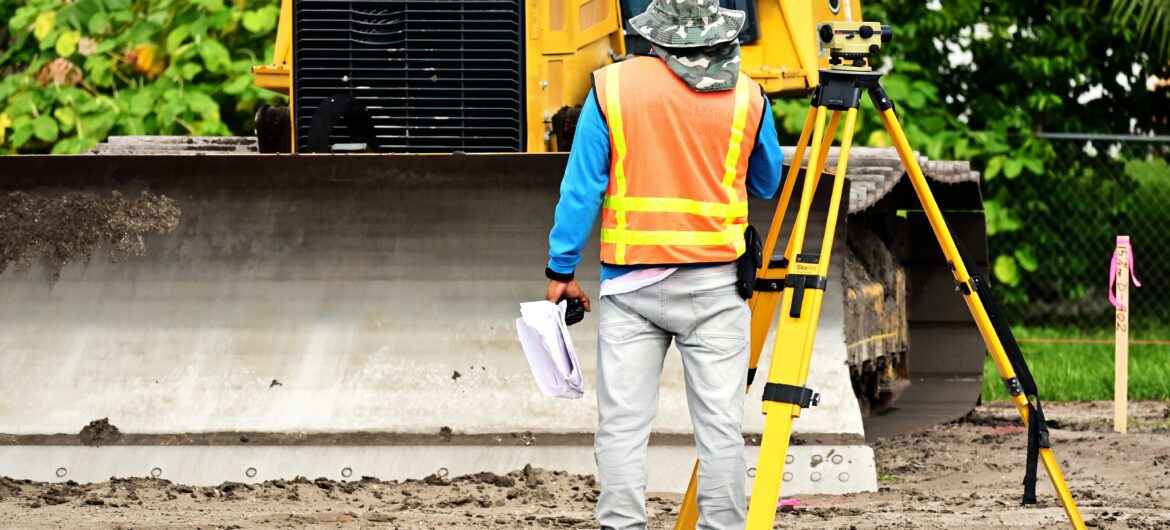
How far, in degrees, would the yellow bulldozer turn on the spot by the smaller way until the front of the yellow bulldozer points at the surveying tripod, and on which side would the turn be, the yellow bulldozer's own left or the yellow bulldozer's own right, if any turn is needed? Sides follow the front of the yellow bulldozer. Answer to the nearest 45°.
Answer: approximately 45° to the yellow bulldozer's own left

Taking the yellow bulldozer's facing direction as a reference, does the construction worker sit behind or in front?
in front

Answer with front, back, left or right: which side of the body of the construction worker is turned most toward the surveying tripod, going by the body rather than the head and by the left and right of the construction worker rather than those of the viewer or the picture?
right

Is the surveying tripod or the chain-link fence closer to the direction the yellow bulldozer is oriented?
the surveying tripod

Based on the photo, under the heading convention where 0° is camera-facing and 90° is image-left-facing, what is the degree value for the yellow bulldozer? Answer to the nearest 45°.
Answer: approximately 0°

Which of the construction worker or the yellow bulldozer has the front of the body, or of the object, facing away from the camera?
the construction worker

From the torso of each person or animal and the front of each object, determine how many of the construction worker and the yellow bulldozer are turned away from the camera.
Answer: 1

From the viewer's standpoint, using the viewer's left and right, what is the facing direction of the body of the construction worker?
facing away from the viewer

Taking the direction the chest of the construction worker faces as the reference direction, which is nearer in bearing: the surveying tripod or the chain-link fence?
the chain-link fence

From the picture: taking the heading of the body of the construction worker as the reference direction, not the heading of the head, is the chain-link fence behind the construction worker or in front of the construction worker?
in front

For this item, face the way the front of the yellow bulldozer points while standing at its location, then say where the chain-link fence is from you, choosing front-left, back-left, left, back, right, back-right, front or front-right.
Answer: back-left

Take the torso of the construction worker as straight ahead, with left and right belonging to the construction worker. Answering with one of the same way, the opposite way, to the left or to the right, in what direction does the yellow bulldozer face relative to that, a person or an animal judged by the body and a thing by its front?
the opposite way
